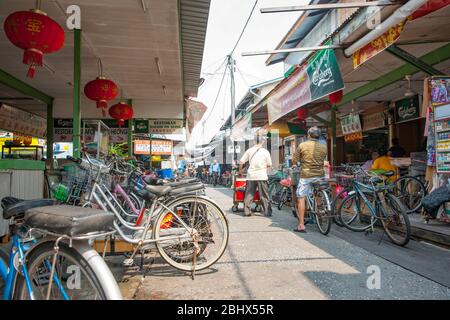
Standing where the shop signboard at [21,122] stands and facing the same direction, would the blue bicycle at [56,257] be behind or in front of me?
in front

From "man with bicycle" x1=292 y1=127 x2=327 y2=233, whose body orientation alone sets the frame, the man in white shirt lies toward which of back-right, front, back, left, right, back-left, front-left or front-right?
front-left

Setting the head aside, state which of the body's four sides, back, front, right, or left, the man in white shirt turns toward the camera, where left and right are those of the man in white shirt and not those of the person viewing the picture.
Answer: back

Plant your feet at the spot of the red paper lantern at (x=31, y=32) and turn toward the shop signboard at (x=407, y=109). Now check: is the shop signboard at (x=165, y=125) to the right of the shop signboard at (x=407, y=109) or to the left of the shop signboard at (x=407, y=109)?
left

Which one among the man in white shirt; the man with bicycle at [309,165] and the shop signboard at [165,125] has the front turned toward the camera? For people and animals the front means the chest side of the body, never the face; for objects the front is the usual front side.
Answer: the shop signboard

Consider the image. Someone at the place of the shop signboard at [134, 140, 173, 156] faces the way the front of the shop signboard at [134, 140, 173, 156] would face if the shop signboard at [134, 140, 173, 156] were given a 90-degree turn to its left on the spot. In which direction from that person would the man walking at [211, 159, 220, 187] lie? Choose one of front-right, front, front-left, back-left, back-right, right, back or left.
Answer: front-left

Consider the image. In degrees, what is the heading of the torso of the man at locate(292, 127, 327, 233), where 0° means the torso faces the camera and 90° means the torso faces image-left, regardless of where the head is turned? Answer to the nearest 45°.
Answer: approximately 180°

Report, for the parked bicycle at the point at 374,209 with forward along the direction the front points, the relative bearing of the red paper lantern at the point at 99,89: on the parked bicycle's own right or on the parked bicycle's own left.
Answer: on the parked bicycle's own left

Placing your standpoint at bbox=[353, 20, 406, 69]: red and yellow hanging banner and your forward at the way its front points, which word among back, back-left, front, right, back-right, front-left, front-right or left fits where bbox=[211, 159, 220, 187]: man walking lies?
right
